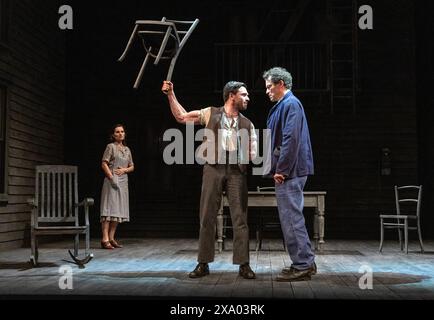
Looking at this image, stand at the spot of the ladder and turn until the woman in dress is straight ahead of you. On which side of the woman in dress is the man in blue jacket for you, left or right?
left

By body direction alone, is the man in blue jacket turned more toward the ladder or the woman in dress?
the woman in dress

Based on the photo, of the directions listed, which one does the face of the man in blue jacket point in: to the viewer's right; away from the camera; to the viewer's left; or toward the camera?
to the viewer's left

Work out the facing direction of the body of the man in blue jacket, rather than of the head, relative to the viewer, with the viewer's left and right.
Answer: facing to the left of the viewer

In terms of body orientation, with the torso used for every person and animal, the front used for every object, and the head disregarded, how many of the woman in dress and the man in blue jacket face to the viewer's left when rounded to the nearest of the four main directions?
1

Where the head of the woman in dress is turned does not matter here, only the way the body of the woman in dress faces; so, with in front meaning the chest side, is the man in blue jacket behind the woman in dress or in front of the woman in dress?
in front

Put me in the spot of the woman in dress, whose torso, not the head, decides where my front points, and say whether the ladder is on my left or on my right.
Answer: on my left

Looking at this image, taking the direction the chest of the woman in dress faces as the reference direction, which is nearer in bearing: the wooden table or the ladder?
the wooden table

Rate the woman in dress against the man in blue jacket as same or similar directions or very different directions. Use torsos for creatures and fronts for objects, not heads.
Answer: very different directions

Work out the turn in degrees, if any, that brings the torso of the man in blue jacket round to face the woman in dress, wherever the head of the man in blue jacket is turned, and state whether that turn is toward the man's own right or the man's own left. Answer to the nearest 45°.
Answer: approximately 45° to the man's own right

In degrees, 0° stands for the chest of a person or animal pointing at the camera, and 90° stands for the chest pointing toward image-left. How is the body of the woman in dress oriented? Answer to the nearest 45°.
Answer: approximately 315°

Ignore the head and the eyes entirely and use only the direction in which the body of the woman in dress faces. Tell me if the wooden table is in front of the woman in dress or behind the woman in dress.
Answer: in front

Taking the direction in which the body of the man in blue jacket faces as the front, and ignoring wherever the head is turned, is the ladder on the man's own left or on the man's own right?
on the man's own right
